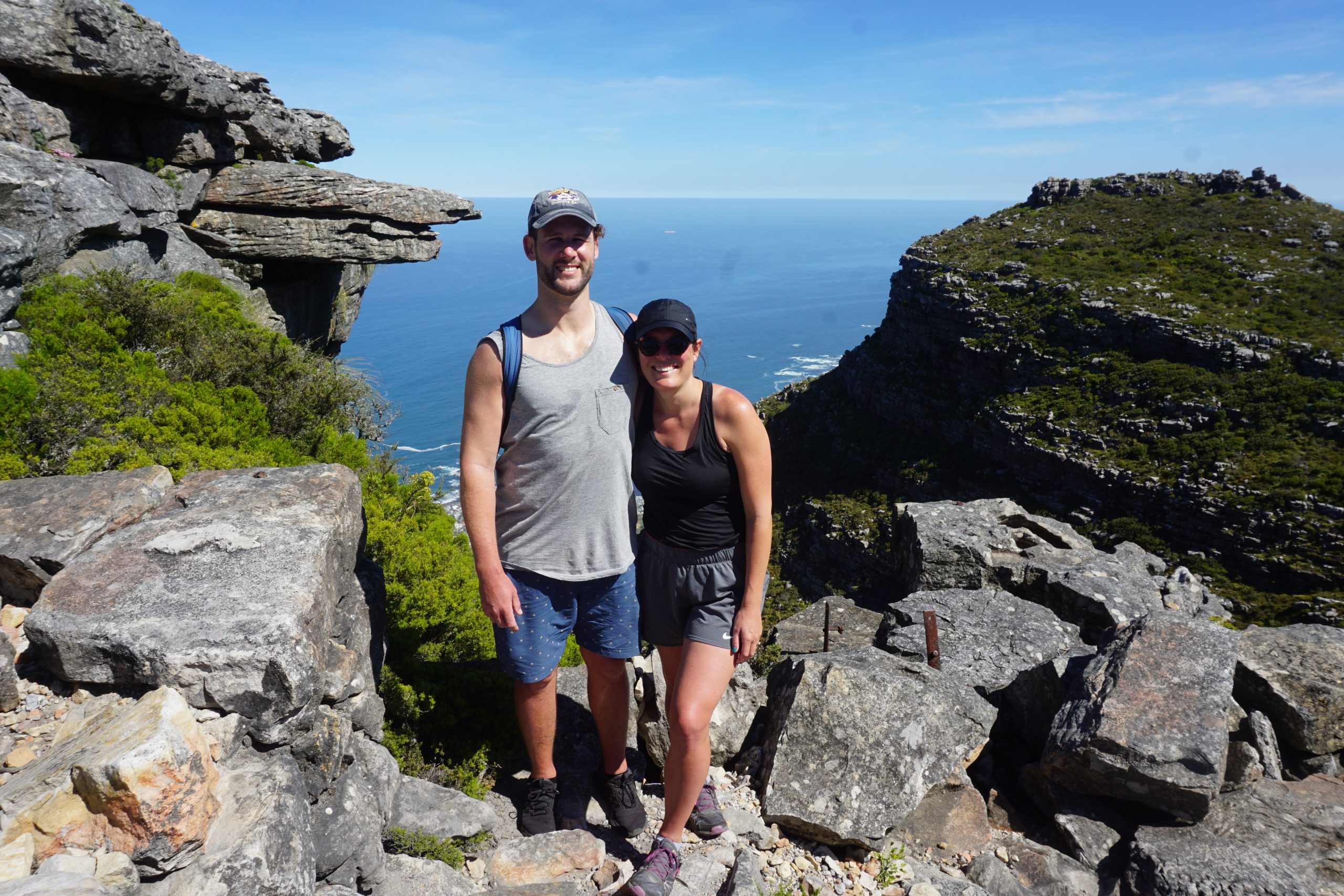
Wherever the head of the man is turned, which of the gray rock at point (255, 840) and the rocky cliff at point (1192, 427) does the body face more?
the gray rock

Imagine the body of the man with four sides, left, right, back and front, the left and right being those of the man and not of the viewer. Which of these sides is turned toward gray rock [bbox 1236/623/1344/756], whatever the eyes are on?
left

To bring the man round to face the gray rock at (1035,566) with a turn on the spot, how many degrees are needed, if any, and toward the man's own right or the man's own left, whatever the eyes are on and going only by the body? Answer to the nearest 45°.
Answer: approximately 135° to the man's own left

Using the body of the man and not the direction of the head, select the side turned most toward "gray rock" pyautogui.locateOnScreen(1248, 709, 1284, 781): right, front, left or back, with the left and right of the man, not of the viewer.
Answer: left

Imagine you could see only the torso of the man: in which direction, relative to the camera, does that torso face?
toward the camera

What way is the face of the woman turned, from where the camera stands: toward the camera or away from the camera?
toward the camera

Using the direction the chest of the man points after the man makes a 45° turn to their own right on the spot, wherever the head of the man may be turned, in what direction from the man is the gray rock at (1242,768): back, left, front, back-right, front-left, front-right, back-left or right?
back-left

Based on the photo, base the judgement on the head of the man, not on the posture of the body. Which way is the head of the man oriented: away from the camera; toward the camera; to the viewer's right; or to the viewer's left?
toward the camera

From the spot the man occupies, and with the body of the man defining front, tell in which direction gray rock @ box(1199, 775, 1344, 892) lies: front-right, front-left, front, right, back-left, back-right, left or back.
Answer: left

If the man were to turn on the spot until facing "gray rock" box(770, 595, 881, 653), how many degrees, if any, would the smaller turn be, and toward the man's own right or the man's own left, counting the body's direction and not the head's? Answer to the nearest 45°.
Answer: approximately 135° to the man's own left

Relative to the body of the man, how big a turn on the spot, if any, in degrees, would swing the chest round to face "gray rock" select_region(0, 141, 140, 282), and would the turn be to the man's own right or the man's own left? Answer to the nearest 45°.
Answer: approximately 135° to the man's own right
